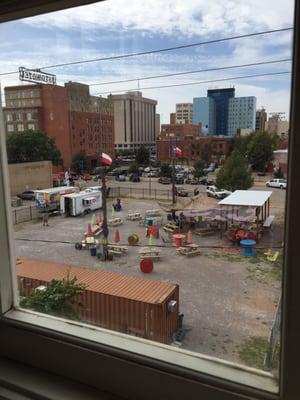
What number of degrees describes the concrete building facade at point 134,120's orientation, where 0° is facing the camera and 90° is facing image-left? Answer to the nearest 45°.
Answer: approximately 315°
